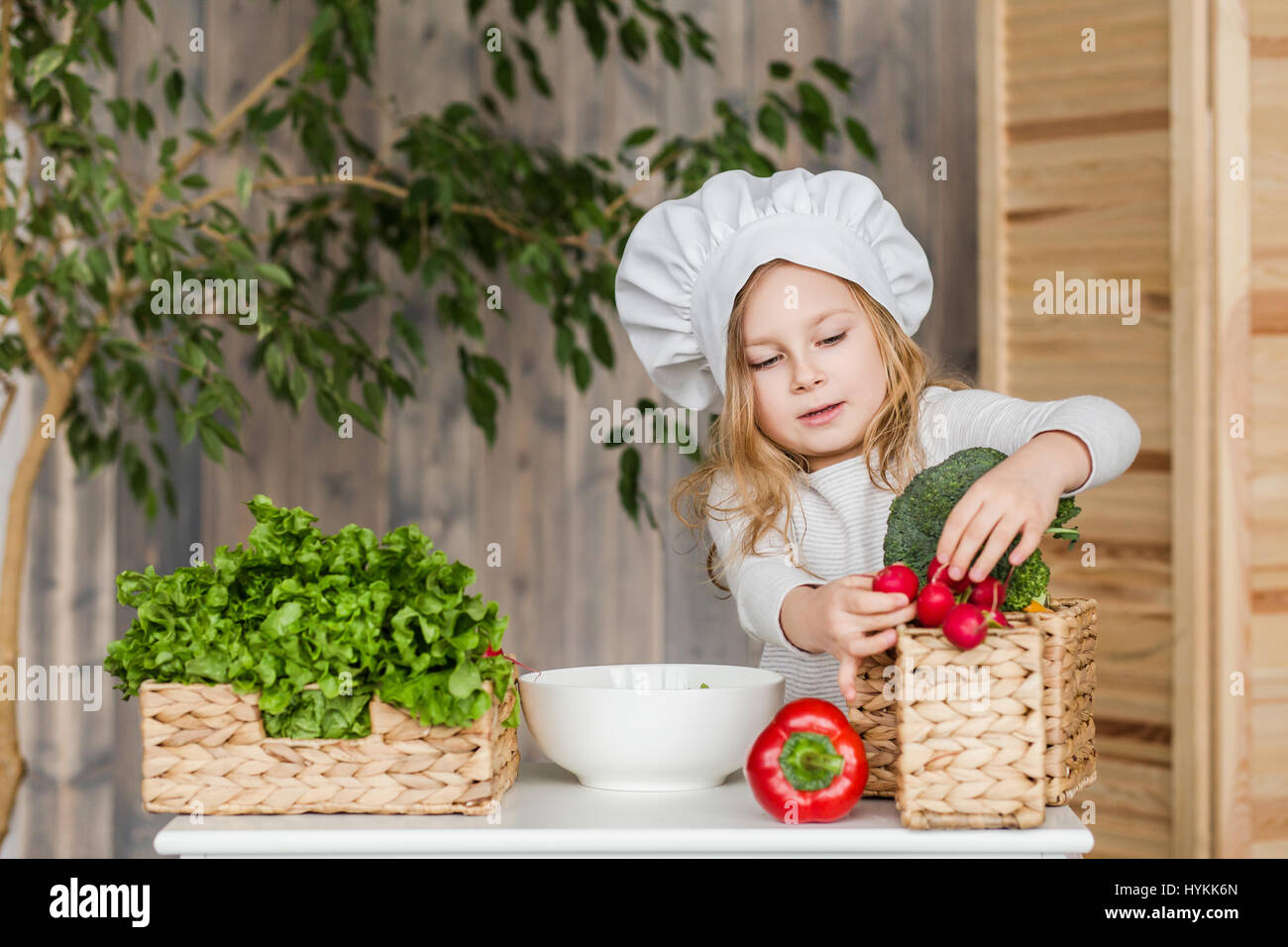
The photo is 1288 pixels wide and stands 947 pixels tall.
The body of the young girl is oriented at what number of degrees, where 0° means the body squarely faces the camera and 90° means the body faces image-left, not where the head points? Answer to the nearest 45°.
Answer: approximately 0°
